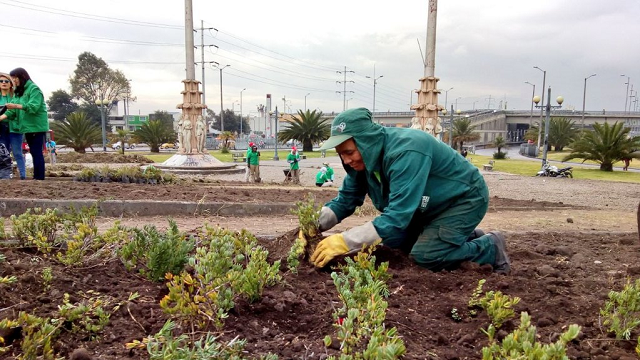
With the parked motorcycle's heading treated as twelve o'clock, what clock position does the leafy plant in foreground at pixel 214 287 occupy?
The leafy plant in foreground is roughly at 9 o'clock from the parked motorcycle.

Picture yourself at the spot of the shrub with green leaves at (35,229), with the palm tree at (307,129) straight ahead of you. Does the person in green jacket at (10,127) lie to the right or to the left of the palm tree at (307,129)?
left

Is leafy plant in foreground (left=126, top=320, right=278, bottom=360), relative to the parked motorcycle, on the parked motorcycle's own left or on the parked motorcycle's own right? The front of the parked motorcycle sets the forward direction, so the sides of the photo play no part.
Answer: on the parked motorcycle's own left

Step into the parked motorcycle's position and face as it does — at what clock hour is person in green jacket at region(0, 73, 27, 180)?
The person in green jacket is roughly at 10 o'clock from the parked motorcycle.

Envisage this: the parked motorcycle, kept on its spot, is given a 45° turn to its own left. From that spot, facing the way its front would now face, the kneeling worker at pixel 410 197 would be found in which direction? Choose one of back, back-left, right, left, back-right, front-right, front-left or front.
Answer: front-left

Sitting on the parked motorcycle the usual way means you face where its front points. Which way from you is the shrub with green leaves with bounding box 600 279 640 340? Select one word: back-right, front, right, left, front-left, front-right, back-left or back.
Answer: left

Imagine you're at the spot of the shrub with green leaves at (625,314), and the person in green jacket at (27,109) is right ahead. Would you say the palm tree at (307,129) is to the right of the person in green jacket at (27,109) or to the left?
right

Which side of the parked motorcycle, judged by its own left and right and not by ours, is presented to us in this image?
left

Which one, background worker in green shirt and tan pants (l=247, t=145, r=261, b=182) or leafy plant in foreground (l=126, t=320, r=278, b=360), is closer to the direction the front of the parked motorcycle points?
the background worker in green shirt and tan pants

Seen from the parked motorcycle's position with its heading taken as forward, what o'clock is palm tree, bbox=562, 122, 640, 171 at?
The palm tree is roughly at 4 o'clock from the parked motorcycle.

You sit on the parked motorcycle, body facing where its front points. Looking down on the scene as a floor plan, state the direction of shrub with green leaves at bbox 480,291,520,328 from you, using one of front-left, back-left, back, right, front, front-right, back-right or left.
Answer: left

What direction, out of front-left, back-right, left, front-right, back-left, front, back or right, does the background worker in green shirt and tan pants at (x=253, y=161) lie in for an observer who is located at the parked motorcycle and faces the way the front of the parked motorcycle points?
front-left

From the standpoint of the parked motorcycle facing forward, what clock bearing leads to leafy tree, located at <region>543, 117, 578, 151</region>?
The leafy tree is roughly at 3 o'clock from the parked motorcycle.

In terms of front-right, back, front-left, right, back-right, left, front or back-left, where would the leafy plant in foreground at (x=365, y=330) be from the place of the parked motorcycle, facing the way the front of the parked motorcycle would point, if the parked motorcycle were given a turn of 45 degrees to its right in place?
back-left

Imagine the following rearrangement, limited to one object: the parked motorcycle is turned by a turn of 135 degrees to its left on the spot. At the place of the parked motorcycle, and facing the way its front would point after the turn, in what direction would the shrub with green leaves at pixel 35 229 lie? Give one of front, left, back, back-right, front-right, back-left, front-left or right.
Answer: front-right

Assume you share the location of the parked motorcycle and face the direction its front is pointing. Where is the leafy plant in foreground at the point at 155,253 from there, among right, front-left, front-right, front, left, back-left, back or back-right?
left

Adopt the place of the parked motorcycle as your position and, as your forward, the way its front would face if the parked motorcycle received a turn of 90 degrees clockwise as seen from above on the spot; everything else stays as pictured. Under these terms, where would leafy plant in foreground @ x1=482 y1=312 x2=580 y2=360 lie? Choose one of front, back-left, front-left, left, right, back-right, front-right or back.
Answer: back

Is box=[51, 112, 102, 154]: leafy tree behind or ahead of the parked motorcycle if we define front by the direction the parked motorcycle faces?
ahead
